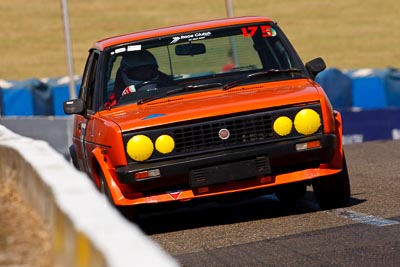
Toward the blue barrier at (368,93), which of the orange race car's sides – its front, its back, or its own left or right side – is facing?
back

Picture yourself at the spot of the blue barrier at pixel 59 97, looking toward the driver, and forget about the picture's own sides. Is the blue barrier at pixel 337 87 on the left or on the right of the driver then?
left

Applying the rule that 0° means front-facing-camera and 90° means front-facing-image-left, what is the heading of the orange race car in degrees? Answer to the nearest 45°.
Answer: approximately 0°

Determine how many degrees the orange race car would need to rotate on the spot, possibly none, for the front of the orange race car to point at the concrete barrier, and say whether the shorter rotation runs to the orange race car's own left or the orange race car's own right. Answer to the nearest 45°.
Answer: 0° — it already faces it

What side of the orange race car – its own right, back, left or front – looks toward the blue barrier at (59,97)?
back

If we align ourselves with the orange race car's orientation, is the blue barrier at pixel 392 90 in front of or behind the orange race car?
behind

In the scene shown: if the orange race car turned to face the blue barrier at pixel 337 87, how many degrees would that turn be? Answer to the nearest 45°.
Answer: approximately 180°

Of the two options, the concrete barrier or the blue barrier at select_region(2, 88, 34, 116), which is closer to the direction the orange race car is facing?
the concrete barrier

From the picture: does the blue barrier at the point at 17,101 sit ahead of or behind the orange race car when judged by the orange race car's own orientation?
behind

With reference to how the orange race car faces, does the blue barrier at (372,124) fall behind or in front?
behind
